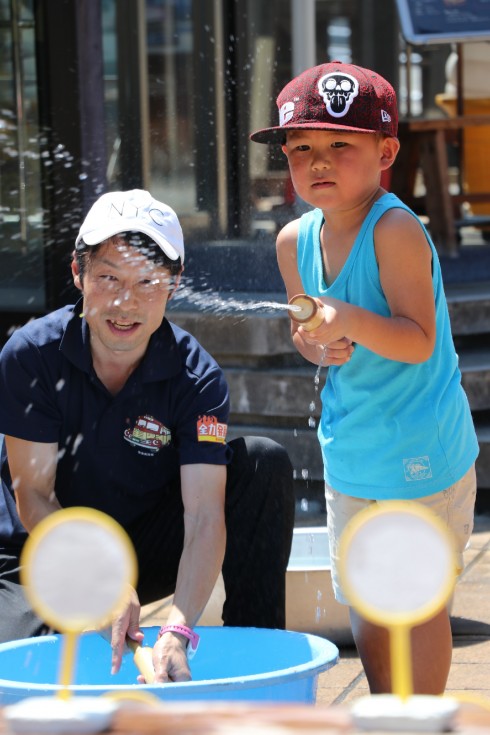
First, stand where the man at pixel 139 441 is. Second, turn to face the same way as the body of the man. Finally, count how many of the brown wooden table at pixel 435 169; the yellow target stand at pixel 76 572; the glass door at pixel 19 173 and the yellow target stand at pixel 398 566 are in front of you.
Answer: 2

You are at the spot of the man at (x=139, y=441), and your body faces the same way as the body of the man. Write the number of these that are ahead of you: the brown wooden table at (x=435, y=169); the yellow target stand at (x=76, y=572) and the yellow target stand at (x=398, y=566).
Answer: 2

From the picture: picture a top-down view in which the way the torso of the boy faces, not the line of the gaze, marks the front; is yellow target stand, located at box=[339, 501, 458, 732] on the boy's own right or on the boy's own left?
on the boy's own left

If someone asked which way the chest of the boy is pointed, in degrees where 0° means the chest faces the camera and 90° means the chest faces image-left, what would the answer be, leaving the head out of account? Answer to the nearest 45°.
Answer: approximately 45°

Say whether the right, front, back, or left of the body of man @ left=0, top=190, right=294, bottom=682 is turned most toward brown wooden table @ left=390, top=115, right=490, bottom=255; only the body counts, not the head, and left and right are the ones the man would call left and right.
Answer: back

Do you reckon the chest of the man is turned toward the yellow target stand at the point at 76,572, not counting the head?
yes

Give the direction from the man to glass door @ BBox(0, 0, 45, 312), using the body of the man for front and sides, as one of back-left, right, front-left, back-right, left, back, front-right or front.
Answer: back
